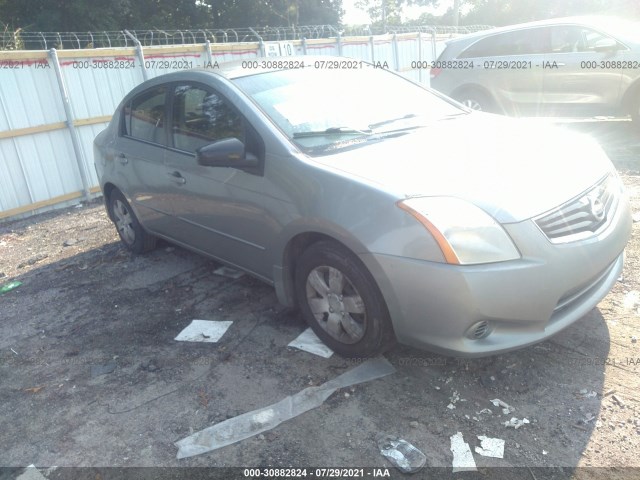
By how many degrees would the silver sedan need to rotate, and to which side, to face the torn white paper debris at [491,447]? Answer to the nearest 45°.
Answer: approximately 45° to its right

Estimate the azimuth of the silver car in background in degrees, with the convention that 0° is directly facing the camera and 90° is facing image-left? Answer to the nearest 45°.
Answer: approximately 270°

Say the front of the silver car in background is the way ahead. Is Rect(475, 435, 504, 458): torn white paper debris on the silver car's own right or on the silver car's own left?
on the silver car's own right

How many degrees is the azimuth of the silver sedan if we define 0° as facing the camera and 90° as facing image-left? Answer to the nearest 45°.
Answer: approximately 315°

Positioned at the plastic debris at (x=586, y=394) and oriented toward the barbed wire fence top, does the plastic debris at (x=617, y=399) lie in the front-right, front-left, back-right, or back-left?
back-right

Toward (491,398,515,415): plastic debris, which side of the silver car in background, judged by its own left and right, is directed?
right

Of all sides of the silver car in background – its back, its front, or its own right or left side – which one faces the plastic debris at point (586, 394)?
right

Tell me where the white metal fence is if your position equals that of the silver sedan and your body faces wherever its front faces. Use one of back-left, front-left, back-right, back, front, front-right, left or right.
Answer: back

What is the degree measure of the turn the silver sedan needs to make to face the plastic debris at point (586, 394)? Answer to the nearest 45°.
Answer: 0° — it already faces it

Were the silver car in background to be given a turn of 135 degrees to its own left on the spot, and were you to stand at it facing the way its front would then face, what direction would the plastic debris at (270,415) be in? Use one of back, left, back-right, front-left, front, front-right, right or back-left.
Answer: back-left
